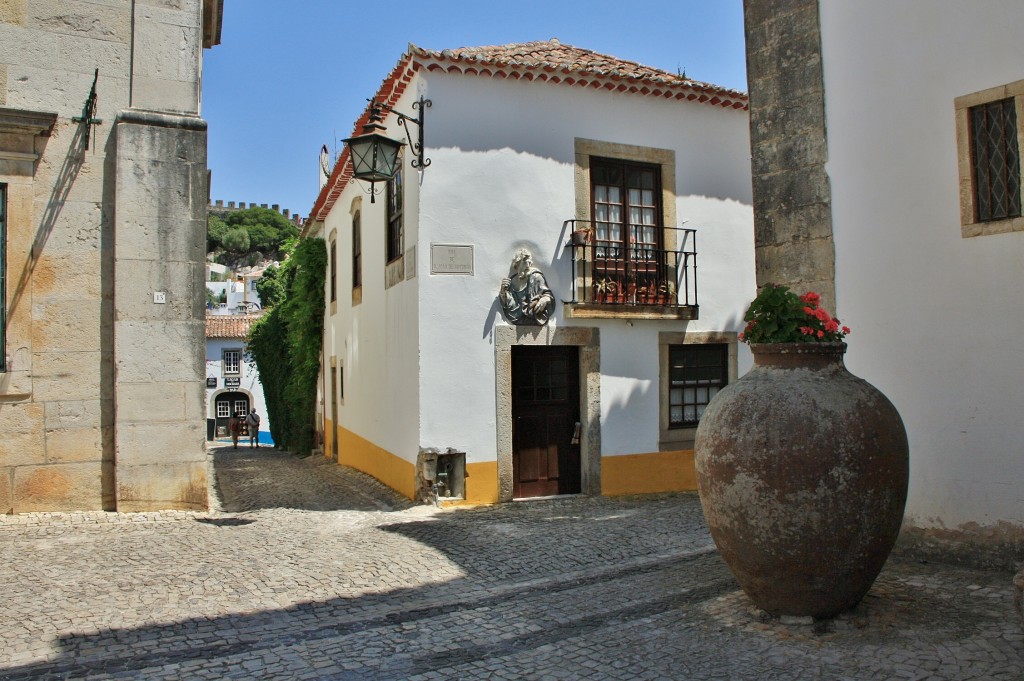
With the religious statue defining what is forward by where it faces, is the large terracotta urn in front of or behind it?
in front

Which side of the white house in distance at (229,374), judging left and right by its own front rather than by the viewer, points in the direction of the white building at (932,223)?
front

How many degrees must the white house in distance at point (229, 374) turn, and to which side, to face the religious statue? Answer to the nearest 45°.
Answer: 0° — it already faces it

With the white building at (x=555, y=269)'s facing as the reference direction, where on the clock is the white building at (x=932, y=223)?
the white building at (x=932, y=223) is roughly at 11 o'clock from the white building at (x=555, y=269).

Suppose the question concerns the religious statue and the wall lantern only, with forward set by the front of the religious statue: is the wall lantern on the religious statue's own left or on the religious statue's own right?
on the religious statue's own right

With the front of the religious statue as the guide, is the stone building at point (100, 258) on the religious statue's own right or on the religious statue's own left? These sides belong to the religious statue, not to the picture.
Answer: on the religious statue's own right

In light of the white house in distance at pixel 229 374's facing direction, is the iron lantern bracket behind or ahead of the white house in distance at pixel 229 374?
ahead

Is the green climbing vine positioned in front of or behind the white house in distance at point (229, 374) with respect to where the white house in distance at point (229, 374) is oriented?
in front

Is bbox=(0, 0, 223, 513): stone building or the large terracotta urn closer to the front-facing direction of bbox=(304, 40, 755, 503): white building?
the large terracotta urn

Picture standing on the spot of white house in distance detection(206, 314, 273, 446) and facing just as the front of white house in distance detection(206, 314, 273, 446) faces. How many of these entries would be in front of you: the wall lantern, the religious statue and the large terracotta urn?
3
